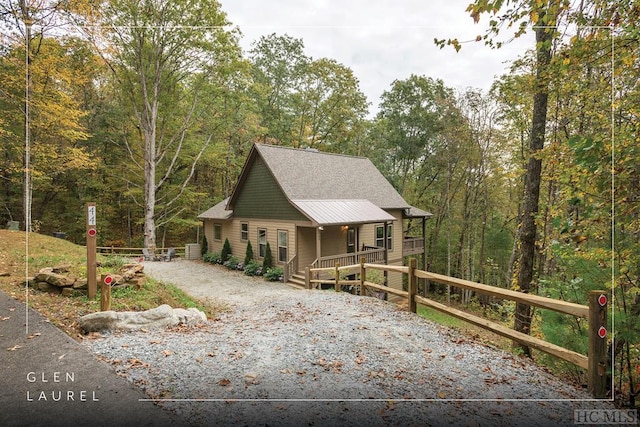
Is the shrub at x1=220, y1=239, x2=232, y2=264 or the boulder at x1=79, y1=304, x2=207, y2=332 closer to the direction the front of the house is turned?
the boulder

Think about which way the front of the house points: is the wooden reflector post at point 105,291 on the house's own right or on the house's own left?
on the house's own right

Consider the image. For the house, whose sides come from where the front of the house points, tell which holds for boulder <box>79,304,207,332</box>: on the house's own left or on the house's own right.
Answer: on the house's own right

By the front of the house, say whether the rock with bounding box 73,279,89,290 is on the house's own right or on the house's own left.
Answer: on the house's own right

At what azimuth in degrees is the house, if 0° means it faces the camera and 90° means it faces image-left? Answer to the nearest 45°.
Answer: approximately 315°

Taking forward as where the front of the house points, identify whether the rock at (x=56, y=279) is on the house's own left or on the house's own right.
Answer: on the house's own right

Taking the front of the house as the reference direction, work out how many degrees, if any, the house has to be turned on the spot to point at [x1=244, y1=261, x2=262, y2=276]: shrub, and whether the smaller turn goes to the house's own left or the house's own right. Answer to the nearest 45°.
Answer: approximately 90° to the house's own right

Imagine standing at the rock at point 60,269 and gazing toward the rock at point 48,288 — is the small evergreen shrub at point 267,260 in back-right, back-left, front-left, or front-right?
back-left

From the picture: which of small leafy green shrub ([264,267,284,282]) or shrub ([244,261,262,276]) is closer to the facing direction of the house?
the small leafy green shrub
